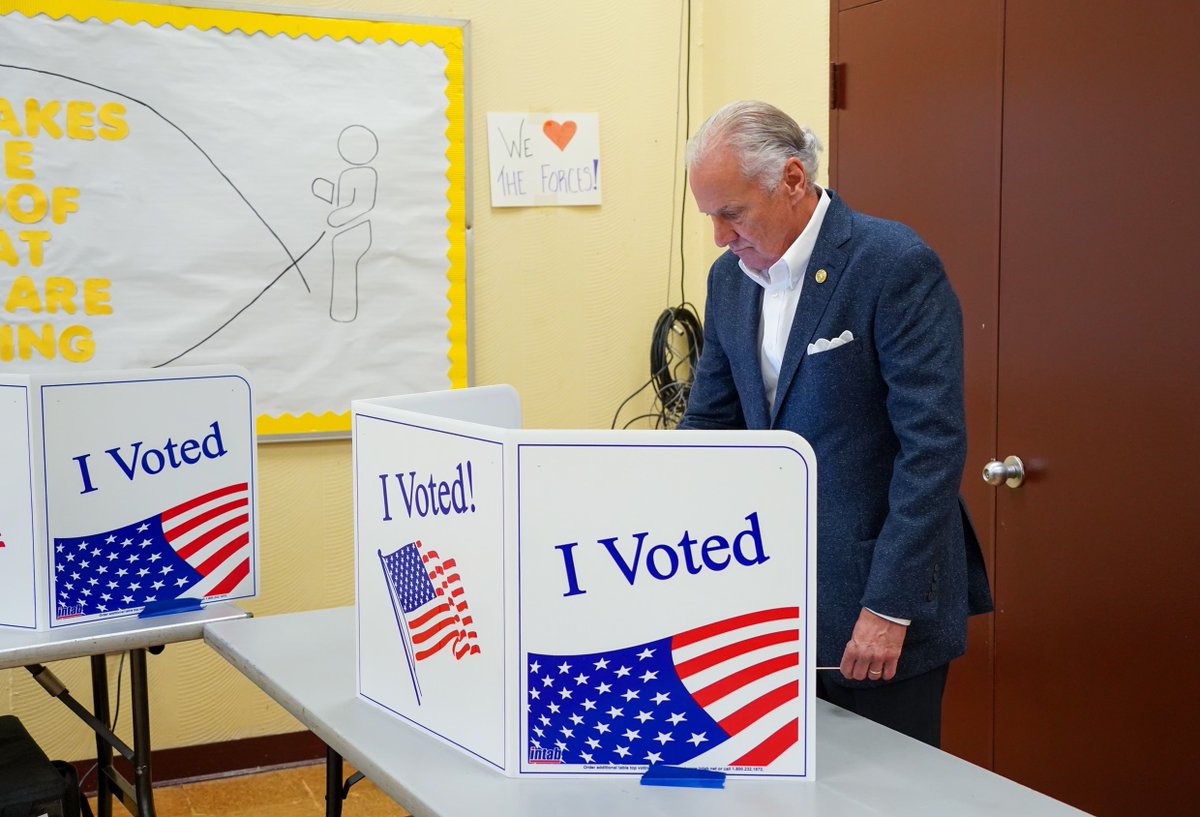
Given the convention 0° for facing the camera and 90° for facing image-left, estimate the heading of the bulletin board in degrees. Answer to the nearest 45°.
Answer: approximately 0°

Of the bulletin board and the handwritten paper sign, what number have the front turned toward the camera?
2

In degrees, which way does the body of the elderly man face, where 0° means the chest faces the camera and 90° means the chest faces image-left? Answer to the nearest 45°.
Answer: approximately 45°

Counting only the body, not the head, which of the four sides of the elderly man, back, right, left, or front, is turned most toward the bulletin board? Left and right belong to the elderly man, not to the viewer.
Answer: right

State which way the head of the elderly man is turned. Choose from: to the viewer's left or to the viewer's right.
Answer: to the viewer's left

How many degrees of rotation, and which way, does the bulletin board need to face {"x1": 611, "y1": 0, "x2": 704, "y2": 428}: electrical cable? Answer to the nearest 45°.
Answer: approximately 90° to its left
